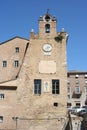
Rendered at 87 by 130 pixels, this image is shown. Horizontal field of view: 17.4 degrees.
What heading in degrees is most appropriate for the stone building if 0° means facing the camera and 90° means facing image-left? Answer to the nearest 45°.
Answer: approximately 0°
